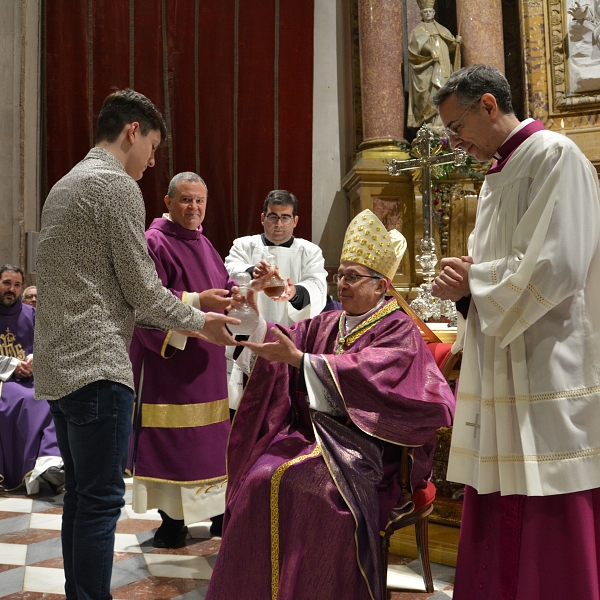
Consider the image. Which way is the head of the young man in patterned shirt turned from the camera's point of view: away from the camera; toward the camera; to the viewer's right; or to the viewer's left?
to the viewer's right

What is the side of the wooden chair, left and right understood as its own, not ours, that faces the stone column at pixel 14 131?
right

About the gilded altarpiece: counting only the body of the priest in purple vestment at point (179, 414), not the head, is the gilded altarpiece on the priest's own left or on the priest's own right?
on the priest's own left

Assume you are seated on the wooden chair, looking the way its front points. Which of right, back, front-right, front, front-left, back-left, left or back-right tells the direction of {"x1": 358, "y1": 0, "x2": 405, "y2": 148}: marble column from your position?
back-right

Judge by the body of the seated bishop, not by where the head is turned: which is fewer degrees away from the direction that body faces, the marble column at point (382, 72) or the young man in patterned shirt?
the young man in patterned shirt

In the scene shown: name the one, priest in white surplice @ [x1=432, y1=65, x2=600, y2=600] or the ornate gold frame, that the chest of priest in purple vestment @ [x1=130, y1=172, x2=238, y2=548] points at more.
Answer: the priest in white surplice

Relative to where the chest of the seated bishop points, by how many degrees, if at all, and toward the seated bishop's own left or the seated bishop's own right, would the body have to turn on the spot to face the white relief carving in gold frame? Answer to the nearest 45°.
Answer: approximately 180°

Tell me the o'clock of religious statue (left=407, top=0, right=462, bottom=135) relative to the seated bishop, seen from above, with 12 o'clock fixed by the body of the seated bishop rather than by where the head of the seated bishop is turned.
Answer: The religious statue is roughly at 5 o'clock from the seated bishop.

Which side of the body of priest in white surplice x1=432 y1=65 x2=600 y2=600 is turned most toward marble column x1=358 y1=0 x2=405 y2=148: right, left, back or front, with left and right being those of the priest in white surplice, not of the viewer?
right

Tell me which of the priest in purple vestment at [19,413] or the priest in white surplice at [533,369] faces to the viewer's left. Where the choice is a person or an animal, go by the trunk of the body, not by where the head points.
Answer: the priest in white surplice

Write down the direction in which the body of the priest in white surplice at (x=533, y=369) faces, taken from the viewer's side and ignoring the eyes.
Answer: to the viewer's left
